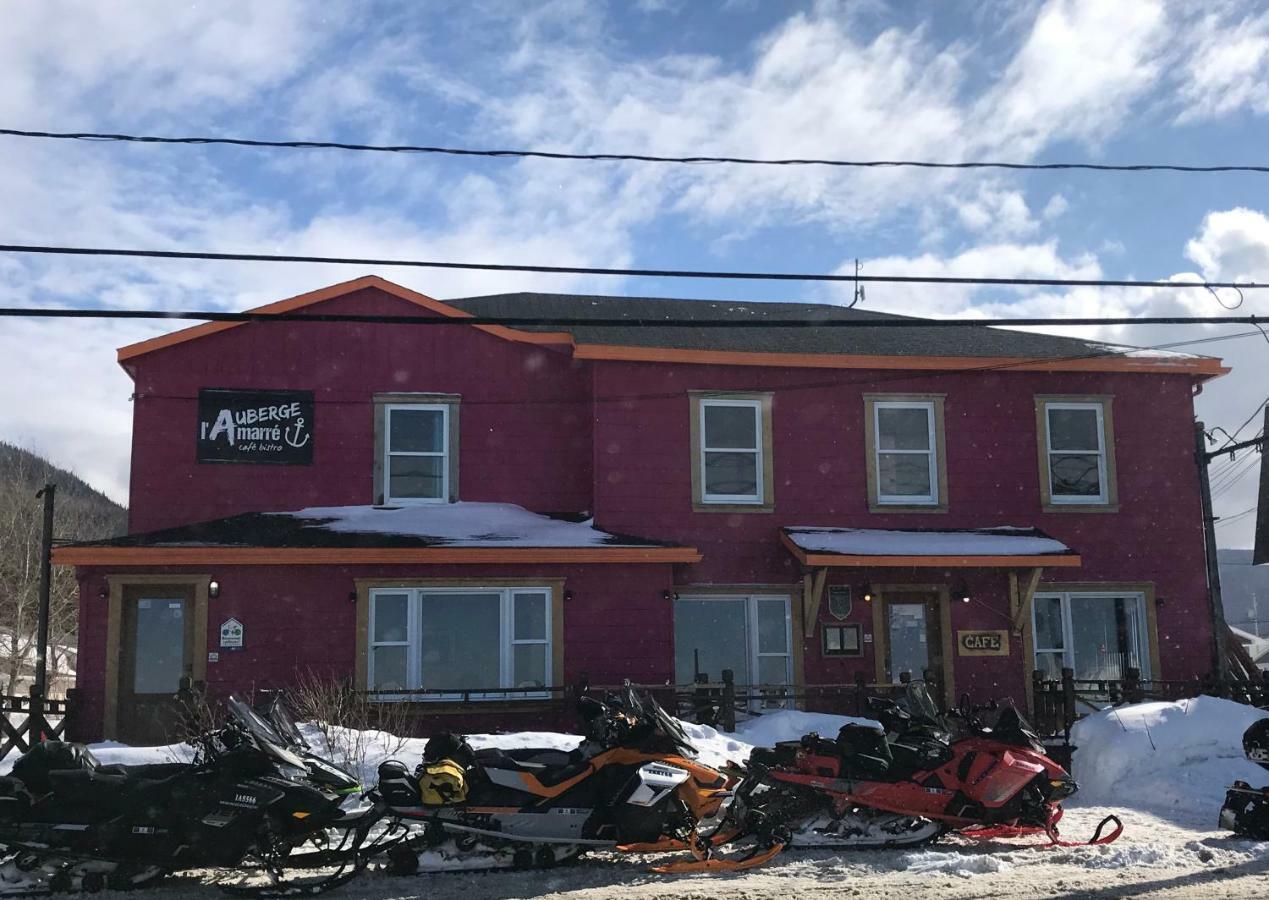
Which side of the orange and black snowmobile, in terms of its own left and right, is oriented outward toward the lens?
right

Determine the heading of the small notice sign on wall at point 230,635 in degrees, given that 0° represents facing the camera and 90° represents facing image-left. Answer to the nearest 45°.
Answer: approximately 0°

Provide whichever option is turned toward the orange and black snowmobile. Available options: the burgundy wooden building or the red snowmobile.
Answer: the burgundy wooden building

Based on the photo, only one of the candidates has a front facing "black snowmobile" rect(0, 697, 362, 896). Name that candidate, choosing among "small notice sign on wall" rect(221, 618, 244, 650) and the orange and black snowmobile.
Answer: the small notice sign on wall

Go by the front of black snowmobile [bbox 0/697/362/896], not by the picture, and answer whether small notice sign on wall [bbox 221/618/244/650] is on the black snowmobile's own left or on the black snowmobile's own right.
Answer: on the black snowmobile's own left

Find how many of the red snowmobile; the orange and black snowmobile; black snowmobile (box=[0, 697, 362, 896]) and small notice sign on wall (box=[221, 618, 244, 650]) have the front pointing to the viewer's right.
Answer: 3

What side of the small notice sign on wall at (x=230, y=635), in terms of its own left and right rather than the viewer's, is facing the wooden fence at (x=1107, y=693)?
left

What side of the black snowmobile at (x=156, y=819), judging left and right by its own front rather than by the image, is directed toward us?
right

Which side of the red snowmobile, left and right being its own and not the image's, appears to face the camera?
right
